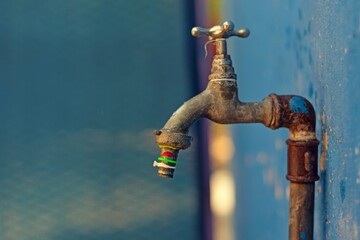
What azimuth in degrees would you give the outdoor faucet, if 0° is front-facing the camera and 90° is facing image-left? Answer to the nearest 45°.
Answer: approximately 90°
